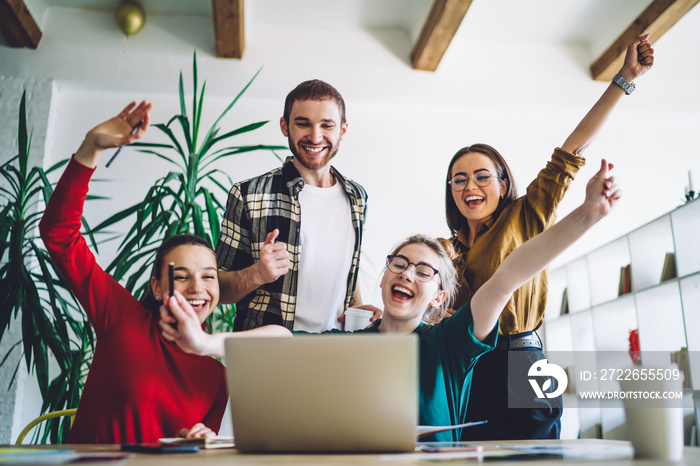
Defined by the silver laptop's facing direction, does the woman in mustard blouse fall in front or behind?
in front

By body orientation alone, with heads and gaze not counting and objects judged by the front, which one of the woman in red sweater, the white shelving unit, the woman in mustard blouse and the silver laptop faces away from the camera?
the silver laptop

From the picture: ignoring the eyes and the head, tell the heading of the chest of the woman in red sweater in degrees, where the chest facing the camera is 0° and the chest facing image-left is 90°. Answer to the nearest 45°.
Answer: approximately 315°

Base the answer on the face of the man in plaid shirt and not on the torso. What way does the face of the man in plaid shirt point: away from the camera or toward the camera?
toward the camera

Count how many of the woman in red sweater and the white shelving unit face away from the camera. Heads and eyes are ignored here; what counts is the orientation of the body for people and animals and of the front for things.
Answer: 0

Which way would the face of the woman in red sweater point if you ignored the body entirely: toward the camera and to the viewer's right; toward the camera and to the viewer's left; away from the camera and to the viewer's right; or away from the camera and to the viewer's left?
toward the camera and to the viewer's right

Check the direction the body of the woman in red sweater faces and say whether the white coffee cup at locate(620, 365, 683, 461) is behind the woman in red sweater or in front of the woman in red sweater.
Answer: in front

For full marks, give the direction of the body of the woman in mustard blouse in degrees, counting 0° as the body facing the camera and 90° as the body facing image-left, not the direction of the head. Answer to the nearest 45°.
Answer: approximately 45°

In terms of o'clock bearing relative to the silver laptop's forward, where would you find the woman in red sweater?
The woman in red sweater is roughly at 11 o'clock from the silver laptop.

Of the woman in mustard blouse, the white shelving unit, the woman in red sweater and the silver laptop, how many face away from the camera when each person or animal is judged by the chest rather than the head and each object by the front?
1

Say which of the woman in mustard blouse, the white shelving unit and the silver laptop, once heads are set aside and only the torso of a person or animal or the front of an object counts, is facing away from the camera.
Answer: the silver laptop

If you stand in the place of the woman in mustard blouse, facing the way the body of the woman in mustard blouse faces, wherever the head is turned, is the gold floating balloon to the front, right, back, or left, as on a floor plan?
right

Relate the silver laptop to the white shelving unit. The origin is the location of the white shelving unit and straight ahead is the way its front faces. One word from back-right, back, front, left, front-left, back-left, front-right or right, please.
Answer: front-left

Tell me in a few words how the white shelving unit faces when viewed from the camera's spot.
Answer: facing the viewer and to the left of the viewer

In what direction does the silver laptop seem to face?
away from the camera
